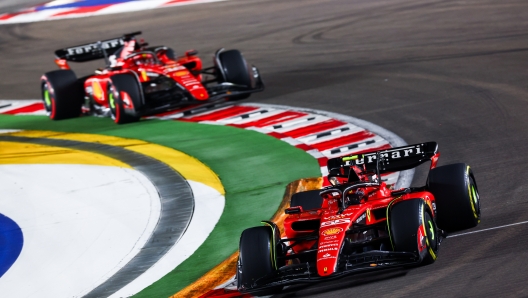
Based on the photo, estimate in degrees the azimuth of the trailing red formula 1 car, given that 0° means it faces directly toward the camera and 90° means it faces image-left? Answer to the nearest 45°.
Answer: approximately 315°

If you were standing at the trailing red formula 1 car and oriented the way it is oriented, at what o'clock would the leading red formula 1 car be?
The leading red formula 1 car is roughly at 1 o'clock from the trailing red formula 1 car.
